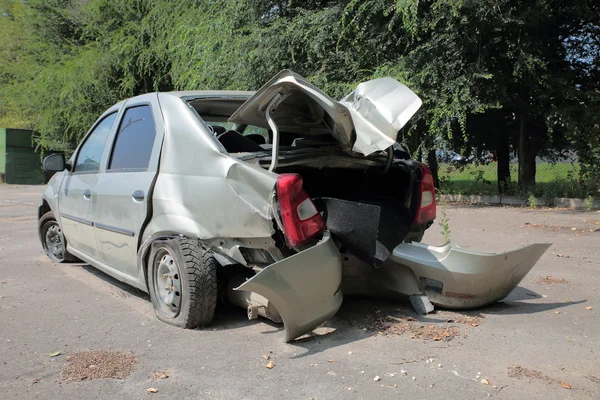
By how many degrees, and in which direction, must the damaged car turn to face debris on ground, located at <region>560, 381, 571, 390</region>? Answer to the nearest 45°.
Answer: approximately 180°

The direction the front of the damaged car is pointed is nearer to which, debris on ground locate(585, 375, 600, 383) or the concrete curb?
the concrete curb

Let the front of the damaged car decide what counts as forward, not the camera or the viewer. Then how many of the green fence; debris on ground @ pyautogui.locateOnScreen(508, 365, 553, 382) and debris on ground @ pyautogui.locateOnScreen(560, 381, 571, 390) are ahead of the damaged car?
1

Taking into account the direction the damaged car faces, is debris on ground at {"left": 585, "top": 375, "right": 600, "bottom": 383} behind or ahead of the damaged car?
behind

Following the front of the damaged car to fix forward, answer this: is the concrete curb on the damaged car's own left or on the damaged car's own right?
on the damaged car's own right

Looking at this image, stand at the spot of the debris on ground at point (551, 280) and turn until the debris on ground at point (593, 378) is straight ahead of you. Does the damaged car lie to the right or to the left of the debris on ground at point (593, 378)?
right

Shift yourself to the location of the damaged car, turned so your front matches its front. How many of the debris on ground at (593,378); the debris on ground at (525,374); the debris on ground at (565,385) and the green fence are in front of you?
1

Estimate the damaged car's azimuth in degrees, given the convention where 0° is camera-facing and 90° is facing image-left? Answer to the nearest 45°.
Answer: approximately 135°

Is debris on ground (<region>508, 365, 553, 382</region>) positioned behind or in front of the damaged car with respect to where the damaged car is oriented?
behind

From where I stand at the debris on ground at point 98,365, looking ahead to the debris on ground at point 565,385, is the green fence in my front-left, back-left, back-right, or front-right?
back-left

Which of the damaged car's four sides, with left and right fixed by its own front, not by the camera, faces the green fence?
front

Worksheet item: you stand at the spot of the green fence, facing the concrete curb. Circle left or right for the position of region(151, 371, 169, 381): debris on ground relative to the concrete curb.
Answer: right
